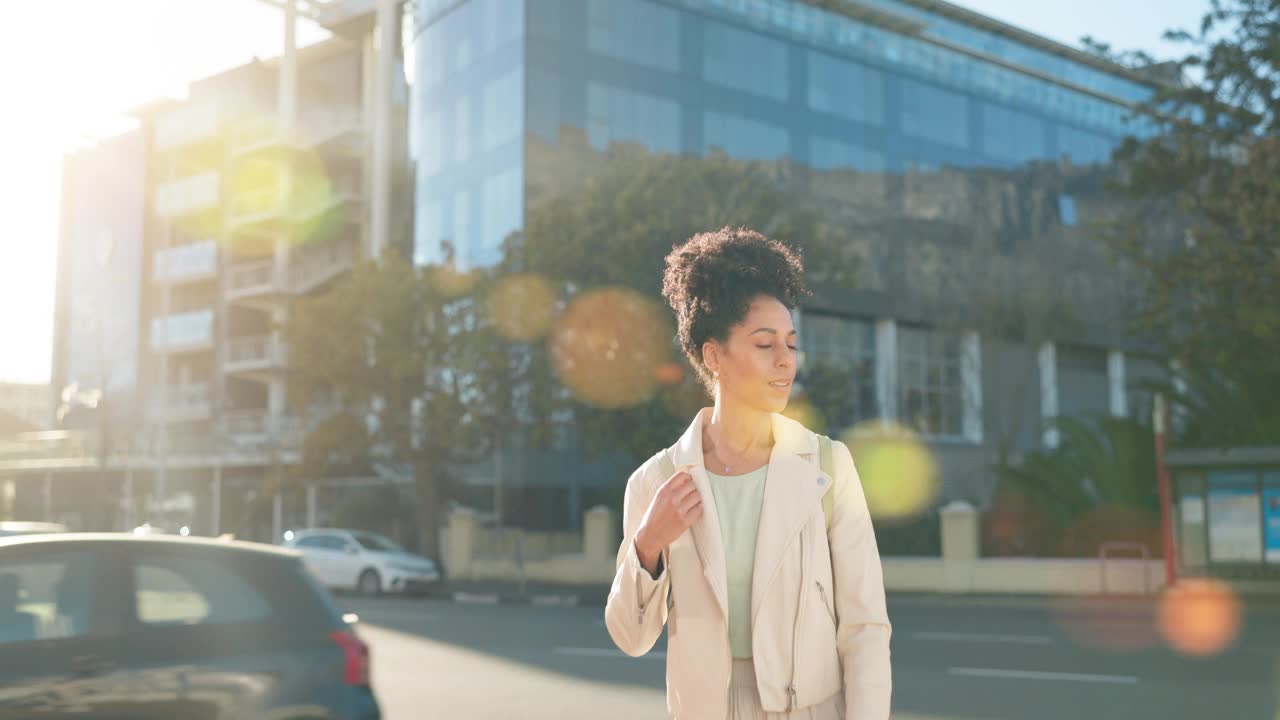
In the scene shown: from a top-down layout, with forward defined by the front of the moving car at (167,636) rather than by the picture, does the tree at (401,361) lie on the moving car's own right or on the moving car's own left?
on the moving car's own right

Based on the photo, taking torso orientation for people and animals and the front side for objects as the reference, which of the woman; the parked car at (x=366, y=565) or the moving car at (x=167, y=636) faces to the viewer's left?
the moving car at (x=167, y=636)

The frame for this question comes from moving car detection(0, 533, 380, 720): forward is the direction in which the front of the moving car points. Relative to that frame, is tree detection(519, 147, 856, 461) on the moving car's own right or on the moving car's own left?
on the moving car's own right

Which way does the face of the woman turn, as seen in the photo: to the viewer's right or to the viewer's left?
to the viewer's right

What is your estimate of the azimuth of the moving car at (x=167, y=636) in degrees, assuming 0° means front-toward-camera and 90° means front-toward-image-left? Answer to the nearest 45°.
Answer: approximately 90°

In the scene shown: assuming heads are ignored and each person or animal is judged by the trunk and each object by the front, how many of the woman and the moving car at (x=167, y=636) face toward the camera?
1

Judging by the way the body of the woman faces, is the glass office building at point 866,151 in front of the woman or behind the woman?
behind

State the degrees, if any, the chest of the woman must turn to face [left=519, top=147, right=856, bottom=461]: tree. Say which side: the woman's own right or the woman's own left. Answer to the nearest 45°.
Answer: approximately 180°

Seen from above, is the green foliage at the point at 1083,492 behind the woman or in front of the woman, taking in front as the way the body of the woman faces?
behind
